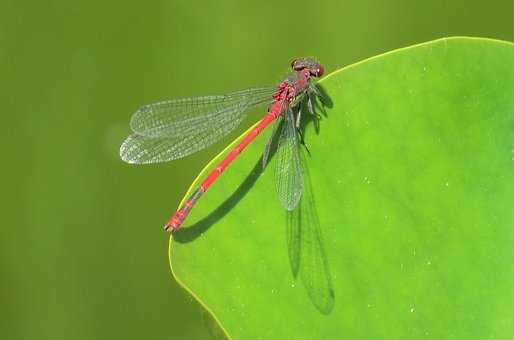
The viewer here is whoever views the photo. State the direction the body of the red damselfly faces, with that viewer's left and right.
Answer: facing away from the viewer and to the right of the viewer
